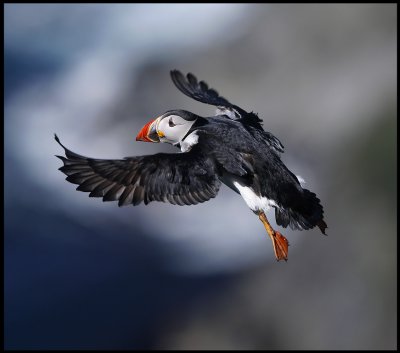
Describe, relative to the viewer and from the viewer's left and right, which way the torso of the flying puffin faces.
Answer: facing away from the viewer and to the left of the viewer
